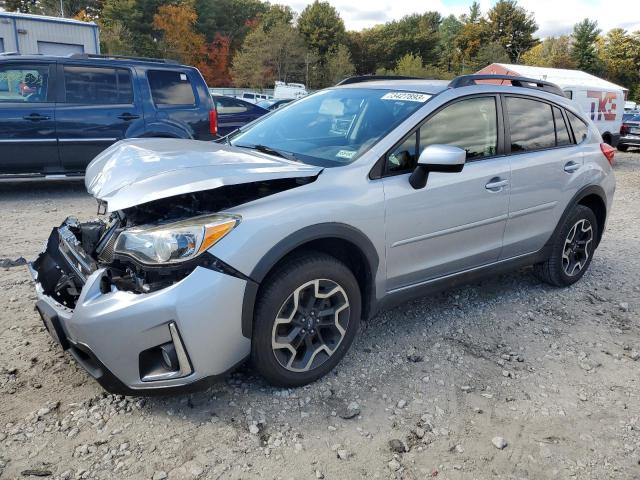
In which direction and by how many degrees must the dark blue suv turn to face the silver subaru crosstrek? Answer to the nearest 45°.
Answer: approximately 90° to its left

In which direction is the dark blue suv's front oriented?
to the viewer's left

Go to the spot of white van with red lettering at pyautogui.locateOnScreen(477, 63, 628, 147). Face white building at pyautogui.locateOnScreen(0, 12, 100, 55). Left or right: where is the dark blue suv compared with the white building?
left

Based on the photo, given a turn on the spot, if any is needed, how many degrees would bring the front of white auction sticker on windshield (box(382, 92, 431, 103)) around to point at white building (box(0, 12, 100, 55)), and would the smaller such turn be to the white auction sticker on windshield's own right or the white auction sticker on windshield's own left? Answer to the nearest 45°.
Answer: approximately 90° to the white auction sticker on windshield's own right

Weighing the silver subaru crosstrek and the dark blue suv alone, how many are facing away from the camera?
0

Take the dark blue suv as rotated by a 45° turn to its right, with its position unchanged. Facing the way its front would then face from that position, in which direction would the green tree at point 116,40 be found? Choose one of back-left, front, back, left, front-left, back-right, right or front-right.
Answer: front-right

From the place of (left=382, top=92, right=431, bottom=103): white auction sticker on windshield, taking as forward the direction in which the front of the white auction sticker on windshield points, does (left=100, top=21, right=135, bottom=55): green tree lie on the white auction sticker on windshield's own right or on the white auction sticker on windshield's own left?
on the white auction sticker on windshield's own right

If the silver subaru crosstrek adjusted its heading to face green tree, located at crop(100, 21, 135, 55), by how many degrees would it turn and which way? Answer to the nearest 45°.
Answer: approximately 135° to its right

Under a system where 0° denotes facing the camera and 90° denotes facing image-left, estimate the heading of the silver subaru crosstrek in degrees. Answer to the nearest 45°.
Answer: approximately 45°

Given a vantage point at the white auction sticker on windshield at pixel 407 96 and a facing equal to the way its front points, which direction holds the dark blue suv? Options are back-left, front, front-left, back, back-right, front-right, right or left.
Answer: right
